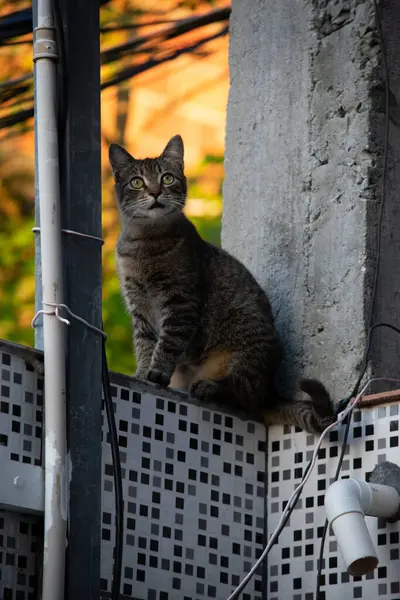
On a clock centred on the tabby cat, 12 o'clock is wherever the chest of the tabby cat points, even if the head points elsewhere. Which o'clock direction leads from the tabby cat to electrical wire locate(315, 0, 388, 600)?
The electrical wire is roughly at 9 o'clock from the tabby cat.

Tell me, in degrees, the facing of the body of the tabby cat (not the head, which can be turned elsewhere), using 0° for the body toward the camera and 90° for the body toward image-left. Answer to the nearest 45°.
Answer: approximately 45°

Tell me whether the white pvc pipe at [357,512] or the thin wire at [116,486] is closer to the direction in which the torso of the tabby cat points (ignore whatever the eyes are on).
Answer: the thin wire
